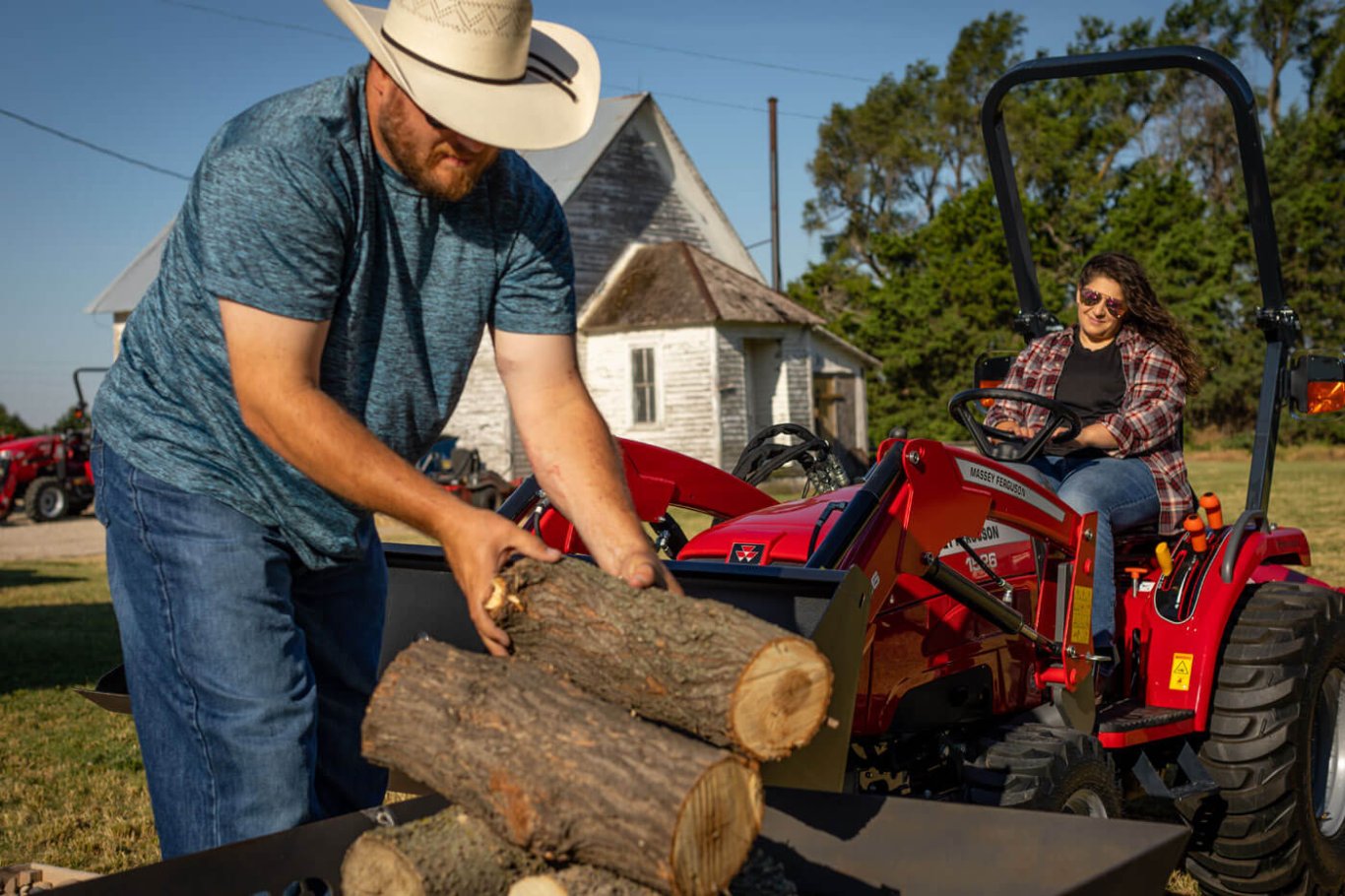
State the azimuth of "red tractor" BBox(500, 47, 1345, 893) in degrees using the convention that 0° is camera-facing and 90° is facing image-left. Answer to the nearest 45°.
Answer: approximately 45°

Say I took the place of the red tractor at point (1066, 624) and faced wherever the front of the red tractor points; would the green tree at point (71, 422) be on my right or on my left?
on my right

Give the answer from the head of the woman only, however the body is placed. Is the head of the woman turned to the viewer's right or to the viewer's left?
to the viewer's left

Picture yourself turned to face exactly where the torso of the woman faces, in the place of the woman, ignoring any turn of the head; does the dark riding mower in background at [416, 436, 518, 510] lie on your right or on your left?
on your right

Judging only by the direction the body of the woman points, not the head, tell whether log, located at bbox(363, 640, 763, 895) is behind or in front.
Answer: in front

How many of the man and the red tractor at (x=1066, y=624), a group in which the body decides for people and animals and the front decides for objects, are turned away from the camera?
0

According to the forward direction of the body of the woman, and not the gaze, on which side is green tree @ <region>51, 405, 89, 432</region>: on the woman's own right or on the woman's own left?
on the woman's own right

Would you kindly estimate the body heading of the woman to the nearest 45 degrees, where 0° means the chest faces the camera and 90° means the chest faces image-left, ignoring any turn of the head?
approximately 45°

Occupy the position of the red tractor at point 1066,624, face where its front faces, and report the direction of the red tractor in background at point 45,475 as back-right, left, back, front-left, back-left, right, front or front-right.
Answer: right

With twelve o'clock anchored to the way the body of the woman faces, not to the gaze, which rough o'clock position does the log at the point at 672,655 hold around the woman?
The log is roughly at 11 o'clock from the woman.

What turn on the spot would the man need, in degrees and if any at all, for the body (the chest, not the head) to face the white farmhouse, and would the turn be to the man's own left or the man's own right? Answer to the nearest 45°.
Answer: approximately 135° to the man's own left
